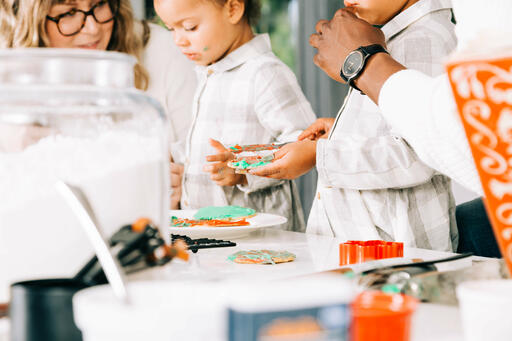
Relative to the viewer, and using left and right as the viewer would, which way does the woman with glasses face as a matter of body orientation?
facing the viewer and to the right of the viewer

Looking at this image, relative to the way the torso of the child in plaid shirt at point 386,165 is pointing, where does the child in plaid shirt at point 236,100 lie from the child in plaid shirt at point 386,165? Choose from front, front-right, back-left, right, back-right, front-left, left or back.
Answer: front-right

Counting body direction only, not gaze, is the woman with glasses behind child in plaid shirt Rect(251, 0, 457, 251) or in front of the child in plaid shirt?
in front

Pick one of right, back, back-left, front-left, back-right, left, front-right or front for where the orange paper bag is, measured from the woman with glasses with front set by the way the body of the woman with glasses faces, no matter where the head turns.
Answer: front-left

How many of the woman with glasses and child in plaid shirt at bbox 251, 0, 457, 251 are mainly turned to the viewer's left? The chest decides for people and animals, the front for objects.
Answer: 1

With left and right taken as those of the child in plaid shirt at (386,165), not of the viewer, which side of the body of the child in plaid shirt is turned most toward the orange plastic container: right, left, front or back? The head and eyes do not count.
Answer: left

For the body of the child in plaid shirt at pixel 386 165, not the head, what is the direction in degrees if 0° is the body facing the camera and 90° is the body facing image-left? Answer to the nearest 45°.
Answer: approximately 90°

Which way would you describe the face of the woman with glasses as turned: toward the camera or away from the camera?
toward the camera
